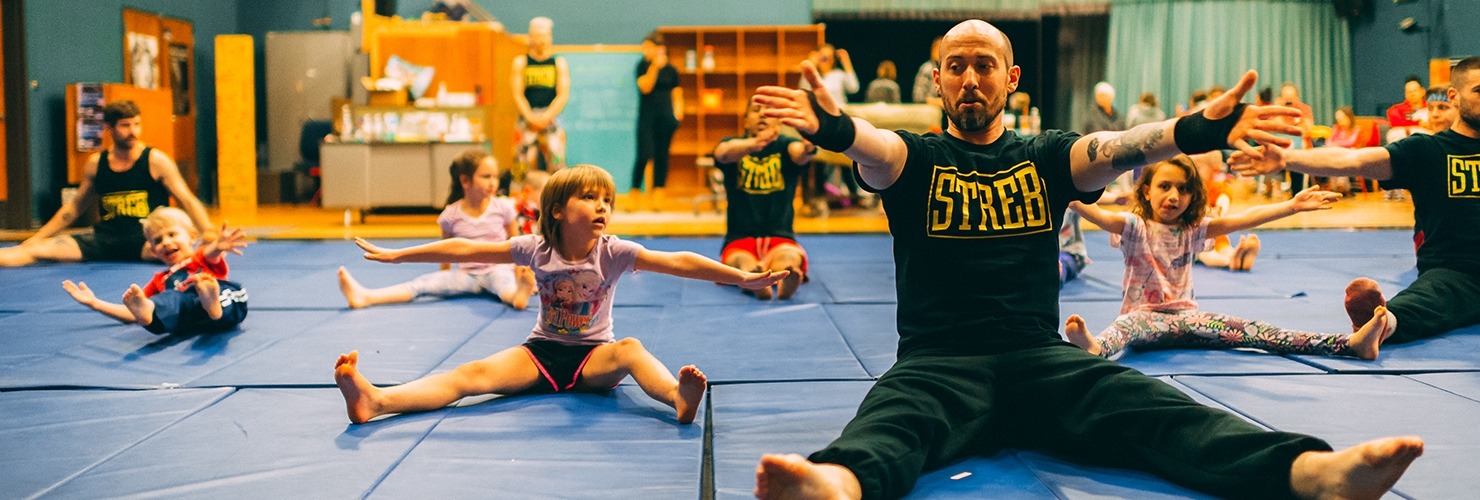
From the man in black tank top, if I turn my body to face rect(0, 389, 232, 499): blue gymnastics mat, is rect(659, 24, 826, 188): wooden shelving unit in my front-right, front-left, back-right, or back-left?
back-left

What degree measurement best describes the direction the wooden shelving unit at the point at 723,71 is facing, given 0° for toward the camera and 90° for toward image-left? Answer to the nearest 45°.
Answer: approximately 0°

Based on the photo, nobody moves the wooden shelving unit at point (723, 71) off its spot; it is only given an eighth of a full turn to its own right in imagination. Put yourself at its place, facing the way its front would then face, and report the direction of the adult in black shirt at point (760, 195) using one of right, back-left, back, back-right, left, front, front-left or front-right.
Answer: front-left

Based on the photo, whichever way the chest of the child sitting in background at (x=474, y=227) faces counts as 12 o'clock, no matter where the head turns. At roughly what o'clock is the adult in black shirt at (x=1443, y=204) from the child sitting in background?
The adult in black shirt is roughly at 10 o'clock from the child sitting in background.

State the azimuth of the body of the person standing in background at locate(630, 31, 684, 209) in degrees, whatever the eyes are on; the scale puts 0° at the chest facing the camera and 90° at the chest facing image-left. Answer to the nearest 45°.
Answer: approximately 0°

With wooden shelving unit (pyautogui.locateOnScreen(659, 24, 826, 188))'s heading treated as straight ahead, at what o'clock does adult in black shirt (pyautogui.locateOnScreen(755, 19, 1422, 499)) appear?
The adult in black shirt is roughly at 12 o'clock from the wooden shelving unit.

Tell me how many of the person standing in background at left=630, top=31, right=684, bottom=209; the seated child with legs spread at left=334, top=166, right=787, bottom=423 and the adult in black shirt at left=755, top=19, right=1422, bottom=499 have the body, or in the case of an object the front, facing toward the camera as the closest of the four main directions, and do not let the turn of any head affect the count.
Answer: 3
